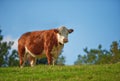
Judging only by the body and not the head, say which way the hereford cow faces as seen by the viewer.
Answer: to the viewer's right
